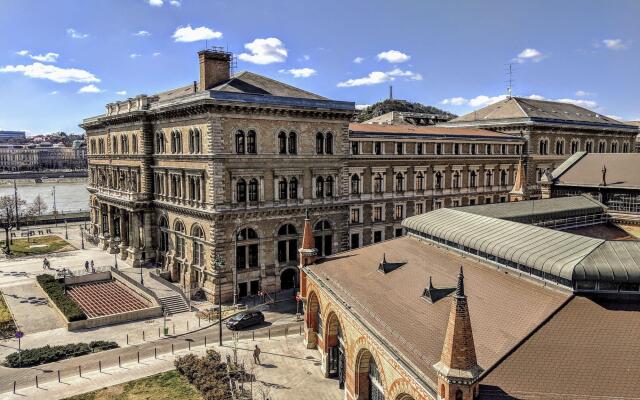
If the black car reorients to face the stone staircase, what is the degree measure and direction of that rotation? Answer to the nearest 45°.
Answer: approximately 90° to its right

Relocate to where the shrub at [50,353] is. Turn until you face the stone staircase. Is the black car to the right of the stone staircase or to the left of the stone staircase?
right

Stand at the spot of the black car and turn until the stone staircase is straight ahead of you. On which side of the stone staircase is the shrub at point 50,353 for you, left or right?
left

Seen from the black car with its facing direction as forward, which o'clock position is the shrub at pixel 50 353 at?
The shrub is roughly at 1 o'clock from the black car.

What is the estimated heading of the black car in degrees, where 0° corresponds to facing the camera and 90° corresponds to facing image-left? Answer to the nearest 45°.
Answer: approximately 45°

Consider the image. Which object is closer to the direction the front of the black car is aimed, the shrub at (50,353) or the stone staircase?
the shrub
